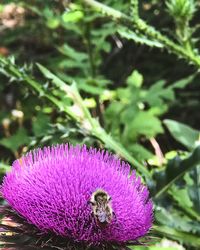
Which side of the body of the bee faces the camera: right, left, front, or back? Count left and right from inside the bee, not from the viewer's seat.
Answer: back
